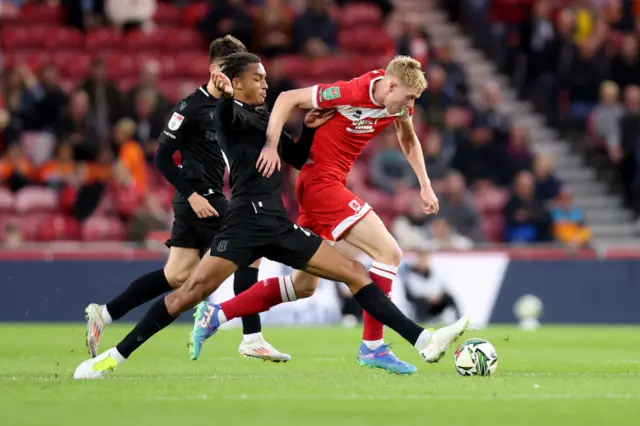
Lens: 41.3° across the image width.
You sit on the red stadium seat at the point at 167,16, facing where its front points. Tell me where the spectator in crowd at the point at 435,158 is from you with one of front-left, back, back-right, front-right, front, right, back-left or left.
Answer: front-left

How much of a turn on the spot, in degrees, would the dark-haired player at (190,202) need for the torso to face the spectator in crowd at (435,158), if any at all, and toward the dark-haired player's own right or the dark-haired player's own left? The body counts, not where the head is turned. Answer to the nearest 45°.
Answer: approximately 45° to the dark-haired player's own left

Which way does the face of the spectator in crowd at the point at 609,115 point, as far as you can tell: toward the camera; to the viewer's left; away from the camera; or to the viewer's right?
toward the camera

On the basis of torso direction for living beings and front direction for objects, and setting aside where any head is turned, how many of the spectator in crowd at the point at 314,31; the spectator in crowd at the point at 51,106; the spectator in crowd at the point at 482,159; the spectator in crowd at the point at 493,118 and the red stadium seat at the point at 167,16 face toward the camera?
5

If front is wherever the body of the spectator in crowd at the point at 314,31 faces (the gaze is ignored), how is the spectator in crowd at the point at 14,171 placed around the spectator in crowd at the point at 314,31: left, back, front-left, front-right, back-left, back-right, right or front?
front-right

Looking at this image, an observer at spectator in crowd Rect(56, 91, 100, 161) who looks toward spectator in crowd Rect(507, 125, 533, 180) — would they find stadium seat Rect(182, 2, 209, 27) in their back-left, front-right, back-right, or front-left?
front-left

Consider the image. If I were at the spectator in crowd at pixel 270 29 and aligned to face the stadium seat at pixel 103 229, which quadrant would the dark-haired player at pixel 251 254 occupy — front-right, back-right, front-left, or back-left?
front-left

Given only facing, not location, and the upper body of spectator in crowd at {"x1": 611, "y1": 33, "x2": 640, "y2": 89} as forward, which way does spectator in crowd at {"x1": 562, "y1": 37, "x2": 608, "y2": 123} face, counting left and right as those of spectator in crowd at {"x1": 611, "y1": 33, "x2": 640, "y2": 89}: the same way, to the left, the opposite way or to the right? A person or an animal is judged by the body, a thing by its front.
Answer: the same way

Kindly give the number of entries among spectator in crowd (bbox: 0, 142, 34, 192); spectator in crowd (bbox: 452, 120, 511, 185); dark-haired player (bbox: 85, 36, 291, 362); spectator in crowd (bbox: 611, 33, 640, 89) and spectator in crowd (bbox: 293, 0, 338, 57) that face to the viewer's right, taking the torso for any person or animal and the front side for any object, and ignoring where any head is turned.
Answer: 1

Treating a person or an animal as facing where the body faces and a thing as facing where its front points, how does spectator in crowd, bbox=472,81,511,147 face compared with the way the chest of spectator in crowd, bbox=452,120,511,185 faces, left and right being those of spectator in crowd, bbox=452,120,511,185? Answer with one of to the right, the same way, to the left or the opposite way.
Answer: the same way

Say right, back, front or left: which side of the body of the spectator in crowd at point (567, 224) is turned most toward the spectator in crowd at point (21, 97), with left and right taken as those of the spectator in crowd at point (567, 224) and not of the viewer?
right

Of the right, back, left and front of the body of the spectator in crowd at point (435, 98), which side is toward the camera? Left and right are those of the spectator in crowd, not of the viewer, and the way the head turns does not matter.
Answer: front

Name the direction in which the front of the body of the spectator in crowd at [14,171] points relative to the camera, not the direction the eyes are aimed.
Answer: toward the camera

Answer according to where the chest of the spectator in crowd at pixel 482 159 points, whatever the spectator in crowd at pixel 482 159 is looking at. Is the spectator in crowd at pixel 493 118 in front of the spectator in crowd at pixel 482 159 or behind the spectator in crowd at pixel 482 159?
behind

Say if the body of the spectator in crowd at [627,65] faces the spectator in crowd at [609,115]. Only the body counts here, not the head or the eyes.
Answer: yes

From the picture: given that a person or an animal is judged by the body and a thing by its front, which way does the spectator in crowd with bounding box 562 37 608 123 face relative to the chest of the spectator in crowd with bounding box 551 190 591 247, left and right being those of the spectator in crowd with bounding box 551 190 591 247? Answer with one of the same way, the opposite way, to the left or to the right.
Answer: the same way

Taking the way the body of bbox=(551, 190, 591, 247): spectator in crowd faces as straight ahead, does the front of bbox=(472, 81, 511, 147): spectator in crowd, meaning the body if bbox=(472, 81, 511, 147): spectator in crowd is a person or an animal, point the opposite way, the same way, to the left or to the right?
the same way

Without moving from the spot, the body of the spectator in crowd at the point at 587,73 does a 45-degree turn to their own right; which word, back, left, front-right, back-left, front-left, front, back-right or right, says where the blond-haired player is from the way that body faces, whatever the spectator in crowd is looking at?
front-left

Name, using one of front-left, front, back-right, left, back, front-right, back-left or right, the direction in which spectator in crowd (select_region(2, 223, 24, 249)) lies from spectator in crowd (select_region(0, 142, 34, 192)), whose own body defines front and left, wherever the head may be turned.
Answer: front

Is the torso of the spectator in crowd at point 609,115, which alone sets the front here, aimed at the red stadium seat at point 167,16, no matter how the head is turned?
no

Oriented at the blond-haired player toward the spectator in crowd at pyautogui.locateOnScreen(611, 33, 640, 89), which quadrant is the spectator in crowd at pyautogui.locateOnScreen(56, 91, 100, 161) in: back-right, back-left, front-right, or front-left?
front-left
